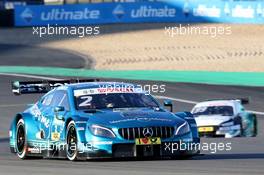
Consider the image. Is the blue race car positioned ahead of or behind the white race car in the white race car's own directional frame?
ahead

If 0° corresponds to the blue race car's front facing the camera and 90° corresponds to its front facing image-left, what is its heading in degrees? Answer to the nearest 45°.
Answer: approximately 315°

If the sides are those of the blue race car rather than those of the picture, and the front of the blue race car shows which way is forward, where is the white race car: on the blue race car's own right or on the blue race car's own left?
on the blue race car's own left

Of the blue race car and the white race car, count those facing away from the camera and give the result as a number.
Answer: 0
